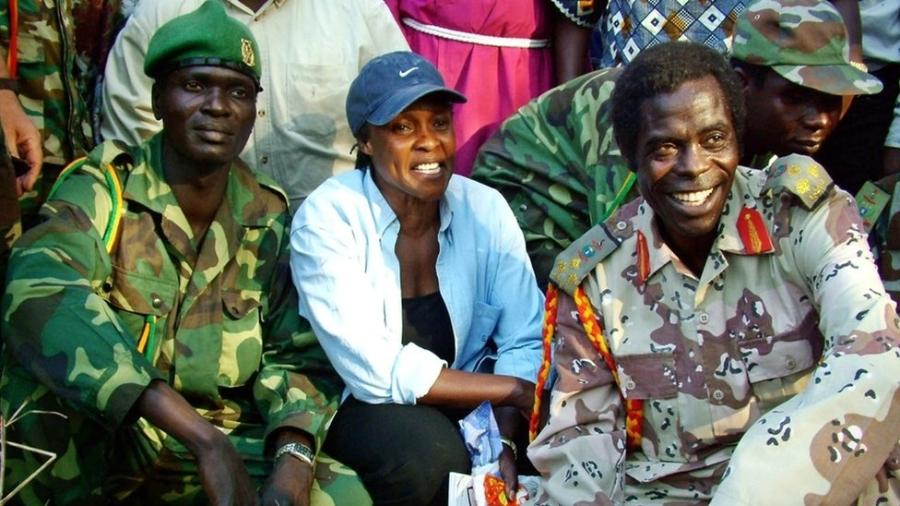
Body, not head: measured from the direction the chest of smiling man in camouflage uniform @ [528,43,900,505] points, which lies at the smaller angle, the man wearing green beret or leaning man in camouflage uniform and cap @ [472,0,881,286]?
the man wearing green beret

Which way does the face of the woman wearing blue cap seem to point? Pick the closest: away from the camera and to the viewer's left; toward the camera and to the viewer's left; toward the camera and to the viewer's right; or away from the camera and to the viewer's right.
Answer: toward the camera and to the viewer's right

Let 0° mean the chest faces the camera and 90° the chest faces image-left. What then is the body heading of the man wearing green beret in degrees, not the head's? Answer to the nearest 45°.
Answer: approximately 315°
